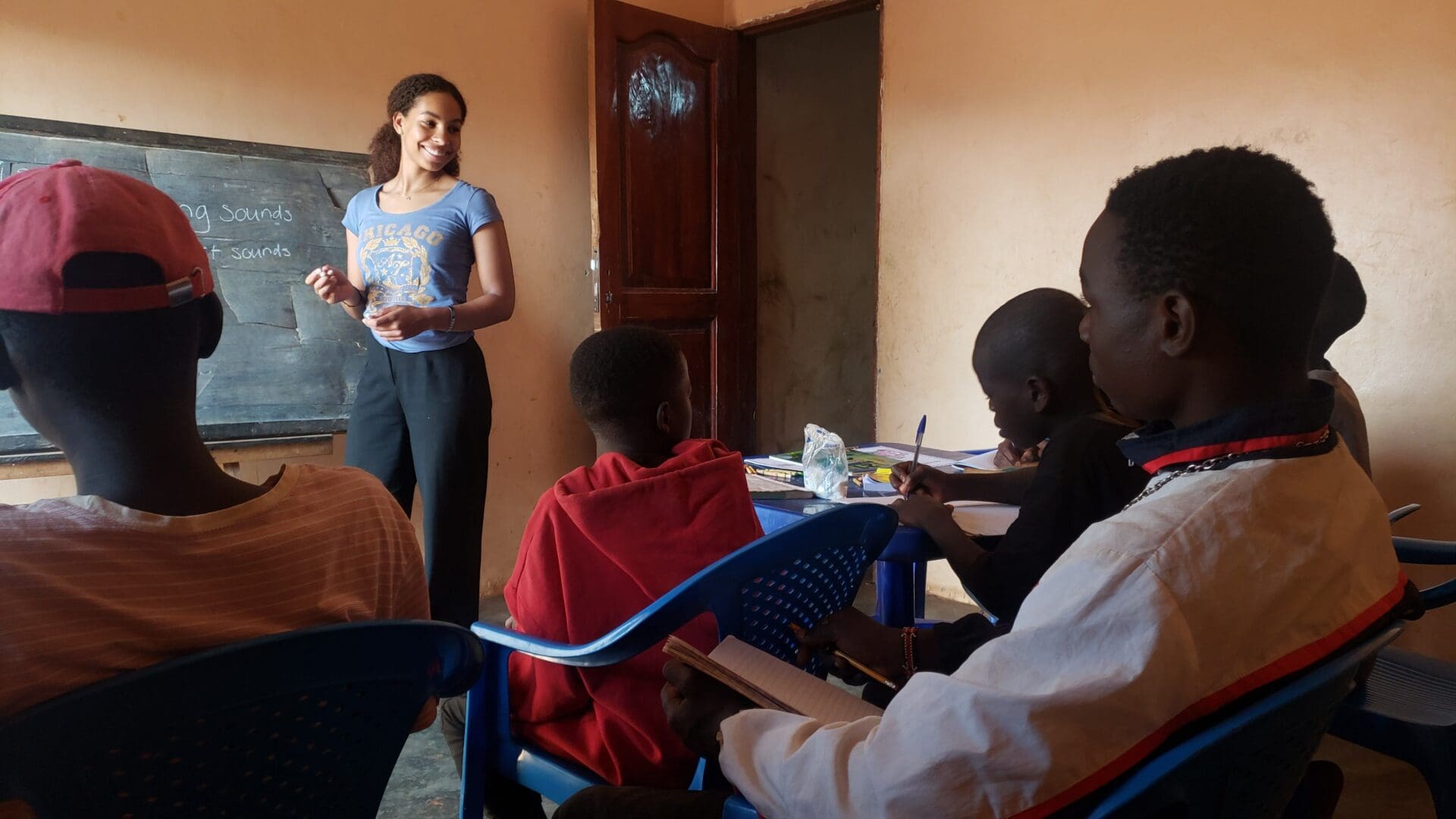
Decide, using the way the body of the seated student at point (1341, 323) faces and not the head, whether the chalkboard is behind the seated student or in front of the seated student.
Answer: in front

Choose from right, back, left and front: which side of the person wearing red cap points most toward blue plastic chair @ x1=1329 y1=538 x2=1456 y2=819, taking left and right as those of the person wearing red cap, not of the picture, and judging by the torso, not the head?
right

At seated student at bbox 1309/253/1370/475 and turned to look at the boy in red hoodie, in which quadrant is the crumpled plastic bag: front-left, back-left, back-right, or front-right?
front-right

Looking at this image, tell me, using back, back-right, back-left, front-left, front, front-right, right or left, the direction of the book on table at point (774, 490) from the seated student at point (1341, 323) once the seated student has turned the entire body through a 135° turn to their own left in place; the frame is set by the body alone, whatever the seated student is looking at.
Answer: right

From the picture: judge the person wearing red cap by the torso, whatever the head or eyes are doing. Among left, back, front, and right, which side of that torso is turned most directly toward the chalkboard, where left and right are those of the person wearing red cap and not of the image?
front

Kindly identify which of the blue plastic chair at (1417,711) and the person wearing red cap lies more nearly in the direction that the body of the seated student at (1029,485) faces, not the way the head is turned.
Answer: the person wearing red cap

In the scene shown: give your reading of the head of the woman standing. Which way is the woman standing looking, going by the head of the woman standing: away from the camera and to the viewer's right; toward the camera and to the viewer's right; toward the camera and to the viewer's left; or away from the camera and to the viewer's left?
toward the camera and to the viewer's right

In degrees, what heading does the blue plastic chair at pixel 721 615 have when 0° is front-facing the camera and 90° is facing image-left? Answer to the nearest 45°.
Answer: approximately 135°

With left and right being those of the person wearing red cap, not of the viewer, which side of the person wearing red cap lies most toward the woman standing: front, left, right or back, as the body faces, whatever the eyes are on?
front

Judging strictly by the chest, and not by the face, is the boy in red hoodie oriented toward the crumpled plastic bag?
yes

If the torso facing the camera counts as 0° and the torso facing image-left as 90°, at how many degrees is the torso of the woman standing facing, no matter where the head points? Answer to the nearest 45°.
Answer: approximately 45°

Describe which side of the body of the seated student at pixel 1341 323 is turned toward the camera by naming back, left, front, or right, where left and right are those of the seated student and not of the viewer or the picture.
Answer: left

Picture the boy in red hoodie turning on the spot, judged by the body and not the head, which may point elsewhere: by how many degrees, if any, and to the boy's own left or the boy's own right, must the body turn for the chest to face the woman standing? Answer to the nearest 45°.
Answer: approximately 45° to the boy's own left

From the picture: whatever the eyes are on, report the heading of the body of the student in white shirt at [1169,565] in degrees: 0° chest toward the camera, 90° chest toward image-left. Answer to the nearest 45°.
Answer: approximately 135°

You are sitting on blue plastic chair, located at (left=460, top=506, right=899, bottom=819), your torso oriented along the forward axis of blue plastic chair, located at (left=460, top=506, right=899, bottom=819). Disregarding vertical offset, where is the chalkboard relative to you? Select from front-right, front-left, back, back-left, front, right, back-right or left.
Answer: front

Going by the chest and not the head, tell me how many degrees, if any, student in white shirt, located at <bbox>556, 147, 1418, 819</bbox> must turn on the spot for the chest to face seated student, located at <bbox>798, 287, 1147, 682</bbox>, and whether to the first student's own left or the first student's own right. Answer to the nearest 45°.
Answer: approximately 45° to the first student's own right

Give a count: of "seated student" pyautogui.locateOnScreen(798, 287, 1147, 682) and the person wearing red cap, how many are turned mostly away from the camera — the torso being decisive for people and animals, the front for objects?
1

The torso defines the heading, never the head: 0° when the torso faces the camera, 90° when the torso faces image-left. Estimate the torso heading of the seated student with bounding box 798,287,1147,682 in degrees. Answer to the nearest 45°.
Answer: approximately 90°

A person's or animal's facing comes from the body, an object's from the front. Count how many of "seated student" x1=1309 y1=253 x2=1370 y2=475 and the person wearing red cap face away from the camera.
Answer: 1

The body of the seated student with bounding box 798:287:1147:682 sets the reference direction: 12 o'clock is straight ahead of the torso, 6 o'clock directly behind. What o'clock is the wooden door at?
The wooden door is roughly at 2 o'clock from the seated student.

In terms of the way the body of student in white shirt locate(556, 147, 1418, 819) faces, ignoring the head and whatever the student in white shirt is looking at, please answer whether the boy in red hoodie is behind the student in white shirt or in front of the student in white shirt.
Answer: in front
